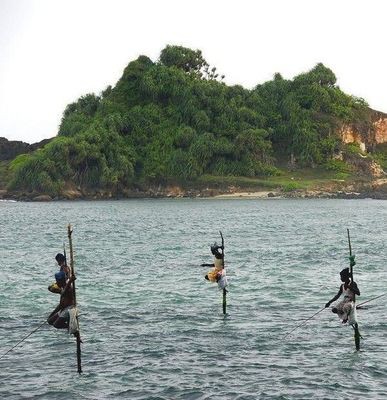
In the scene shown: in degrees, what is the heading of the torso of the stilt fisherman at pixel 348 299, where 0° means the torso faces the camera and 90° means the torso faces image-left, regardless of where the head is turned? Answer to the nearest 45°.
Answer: approximately 45°
